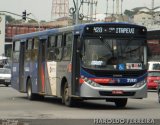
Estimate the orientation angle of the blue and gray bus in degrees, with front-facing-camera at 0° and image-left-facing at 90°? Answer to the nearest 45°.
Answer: approximately 315°
